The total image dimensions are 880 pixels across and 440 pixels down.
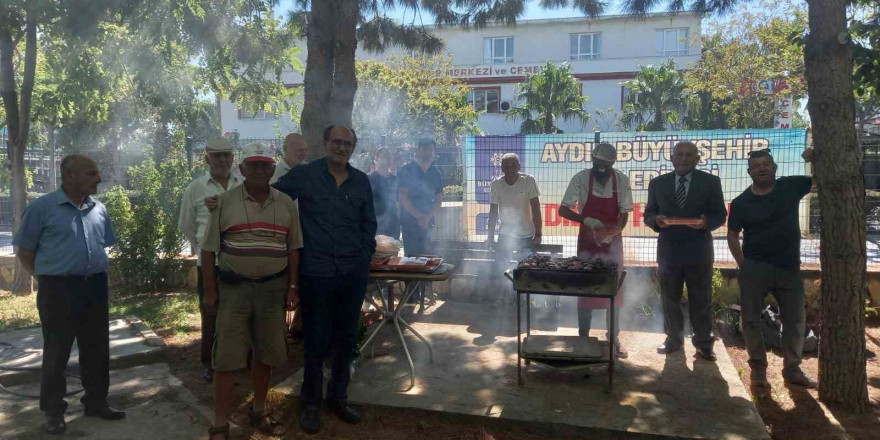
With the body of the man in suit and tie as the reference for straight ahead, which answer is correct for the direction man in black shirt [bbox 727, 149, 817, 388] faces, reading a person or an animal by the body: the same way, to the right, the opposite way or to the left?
the same way

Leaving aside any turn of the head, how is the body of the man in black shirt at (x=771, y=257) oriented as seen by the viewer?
toward the camera

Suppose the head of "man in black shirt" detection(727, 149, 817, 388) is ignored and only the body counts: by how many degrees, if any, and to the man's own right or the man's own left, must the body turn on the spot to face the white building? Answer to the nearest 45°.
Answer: approximately 180°

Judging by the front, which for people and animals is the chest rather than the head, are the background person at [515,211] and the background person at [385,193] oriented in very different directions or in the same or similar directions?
same or similar directions

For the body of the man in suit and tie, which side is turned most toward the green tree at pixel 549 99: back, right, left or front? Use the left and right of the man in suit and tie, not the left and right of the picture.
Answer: back

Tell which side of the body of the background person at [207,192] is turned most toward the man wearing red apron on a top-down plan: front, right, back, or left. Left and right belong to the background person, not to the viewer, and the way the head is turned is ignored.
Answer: left

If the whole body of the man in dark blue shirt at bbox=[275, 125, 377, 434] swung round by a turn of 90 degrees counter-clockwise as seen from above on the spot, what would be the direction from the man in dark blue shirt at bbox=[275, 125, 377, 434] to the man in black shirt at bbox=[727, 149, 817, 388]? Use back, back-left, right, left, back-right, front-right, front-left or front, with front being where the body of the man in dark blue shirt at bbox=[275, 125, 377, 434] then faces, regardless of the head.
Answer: front

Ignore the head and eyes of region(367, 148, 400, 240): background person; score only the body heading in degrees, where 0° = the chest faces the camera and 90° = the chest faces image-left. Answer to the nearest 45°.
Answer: approximately 0°

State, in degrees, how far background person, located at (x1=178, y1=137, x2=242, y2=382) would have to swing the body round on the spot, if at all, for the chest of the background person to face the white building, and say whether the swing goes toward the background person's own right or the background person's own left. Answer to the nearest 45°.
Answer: approximately 135° to the background person's own left

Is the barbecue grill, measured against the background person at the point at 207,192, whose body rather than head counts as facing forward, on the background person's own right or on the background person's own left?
on the background person's own left

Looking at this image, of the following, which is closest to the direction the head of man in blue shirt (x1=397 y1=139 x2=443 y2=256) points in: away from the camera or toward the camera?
toward the camera

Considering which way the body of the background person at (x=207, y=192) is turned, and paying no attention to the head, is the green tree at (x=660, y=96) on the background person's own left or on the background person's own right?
on the background person's own left

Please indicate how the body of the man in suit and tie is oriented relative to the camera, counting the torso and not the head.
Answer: toward the camera

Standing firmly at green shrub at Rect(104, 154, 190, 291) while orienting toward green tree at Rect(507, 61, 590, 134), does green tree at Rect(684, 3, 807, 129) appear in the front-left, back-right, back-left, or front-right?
front-right

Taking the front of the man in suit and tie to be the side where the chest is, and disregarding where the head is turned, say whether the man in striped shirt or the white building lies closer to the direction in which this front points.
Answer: the man in striped shirt

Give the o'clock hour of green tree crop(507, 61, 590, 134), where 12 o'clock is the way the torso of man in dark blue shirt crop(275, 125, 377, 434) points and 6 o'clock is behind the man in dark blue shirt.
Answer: The green tree is roughly at 7 o'clock from the man in dark blue shirt.

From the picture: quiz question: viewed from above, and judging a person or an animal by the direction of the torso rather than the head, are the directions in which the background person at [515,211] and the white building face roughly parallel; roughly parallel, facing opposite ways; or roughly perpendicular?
roughly parallel

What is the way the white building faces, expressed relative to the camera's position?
facing the viewer

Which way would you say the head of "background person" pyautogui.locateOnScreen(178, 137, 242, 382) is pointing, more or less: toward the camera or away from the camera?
toward the camera

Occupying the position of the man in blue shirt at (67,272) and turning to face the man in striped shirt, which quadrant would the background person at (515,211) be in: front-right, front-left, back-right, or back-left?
front-left
